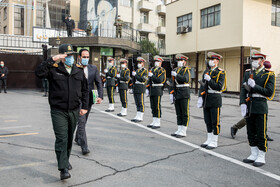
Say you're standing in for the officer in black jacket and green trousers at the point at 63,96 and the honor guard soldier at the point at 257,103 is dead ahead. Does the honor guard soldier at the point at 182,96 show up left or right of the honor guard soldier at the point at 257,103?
left

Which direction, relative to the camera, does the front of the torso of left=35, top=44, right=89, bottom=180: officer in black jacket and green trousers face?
toward the camera

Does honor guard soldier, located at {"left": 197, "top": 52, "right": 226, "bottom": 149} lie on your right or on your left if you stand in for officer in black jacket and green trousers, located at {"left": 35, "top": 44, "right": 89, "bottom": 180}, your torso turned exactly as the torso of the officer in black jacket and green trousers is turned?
on your left

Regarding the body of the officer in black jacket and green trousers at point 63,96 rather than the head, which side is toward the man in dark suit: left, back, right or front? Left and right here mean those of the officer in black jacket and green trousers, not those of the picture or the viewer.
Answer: back

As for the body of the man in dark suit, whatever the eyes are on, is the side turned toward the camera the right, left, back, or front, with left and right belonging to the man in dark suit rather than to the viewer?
front

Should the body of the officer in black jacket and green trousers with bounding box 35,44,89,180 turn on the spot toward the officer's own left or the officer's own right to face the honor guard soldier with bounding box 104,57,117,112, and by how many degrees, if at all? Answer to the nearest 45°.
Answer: approximately 180°

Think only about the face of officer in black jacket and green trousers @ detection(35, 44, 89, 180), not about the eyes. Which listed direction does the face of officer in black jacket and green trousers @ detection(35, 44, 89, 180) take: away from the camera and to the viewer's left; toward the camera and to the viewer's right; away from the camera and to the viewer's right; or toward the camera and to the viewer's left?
toward the camera and to the viewer's right

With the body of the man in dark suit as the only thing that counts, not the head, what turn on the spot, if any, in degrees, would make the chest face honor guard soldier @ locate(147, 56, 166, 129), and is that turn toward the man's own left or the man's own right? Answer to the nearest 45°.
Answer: approximately 135° to the man's own left

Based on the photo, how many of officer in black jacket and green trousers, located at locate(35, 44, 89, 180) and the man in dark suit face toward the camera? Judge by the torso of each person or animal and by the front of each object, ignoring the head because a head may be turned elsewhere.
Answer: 2

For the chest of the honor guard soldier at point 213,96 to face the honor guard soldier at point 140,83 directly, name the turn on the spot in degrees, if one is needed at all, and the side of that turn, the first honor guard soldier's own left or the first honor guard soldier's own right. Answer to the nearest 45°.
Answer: approximately 90° to the first honor guard soldier's own right

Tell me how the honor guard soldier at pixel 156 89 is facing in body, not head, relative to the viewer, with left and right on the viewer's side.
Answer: facing the viewer and to the left of the viewer
